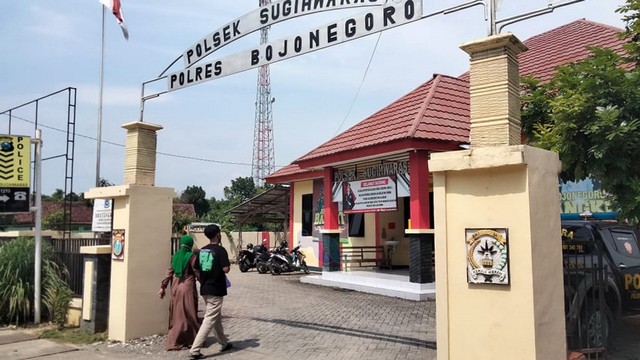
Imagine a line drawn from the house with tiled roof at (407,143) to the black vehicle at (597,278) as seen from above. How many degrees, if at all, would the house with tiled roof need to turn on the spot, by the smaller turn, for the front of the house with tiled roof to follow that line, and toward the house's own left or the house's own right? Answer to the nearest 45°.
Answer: approximately 90° to the house's own left

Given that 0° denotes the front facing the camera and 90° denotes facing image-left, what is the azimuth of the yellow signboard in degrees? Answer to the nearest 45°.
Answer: approximately 0°

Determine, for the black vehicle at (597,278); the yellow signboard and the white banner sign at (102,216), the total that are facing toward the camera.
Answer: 2

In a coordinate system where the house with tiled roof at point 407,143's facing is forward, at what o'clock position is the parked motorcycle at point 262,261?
The parked motorcycle is roughly at 3 o'clock from the house with tiled roof.

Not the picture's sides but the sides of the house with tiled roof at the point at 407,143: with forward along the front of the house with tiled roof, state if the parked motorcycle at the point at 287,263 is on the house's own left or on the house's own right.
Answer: on the house's own right

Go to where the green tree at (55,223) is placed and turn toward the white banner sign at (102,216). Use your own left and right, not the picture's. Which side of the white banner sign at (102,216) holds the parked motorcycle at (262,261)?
left

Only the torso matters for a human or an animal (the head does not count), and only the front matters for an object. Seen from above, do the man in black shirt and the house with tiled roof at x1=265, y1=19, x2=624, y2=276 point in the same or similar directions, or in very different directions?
very different directions
